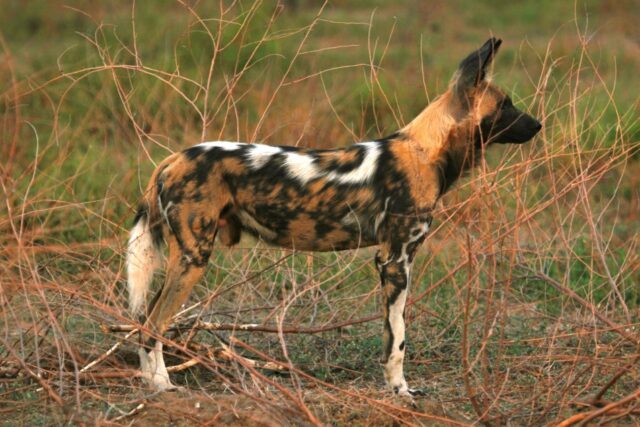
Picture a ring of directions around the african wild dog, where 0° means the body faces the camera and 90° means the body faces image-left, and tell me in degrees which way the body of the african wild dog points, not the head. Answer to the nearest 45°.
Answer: approximately 270°
